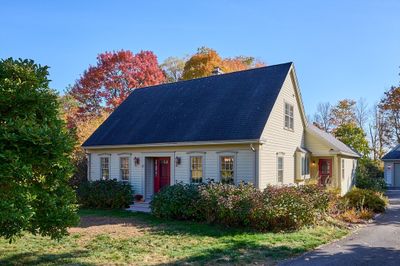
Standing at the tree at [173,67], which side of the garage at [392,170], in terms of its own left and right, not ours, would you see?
right

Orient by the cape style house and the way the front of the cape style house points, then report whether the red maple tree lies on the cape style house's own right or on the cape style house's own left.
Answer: on the cape style house's own right

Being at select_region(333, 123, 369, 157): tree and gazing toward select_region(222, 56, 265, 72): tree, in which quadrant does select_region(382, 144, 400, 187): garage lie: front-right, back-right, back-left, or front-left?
back-right

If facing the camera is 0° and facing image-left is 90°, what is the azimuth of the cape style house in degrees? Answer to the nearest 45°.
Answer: approximately 45°

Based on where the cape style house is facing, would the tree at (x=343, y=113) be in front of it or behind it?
behind

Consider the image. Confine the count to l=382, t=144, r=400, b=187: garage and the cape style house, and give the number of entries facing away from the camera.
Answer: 0

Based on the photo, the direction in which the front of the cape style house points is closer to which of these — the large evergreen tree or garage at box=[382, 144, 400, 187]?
the large evergreen tree

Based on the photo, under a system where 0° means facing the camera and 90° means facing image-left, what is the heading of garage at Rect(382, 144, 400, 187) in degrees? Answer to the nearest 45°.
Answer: approximately 0°

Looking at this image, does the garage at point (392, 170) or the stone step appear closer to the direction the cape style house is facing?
the stone step
